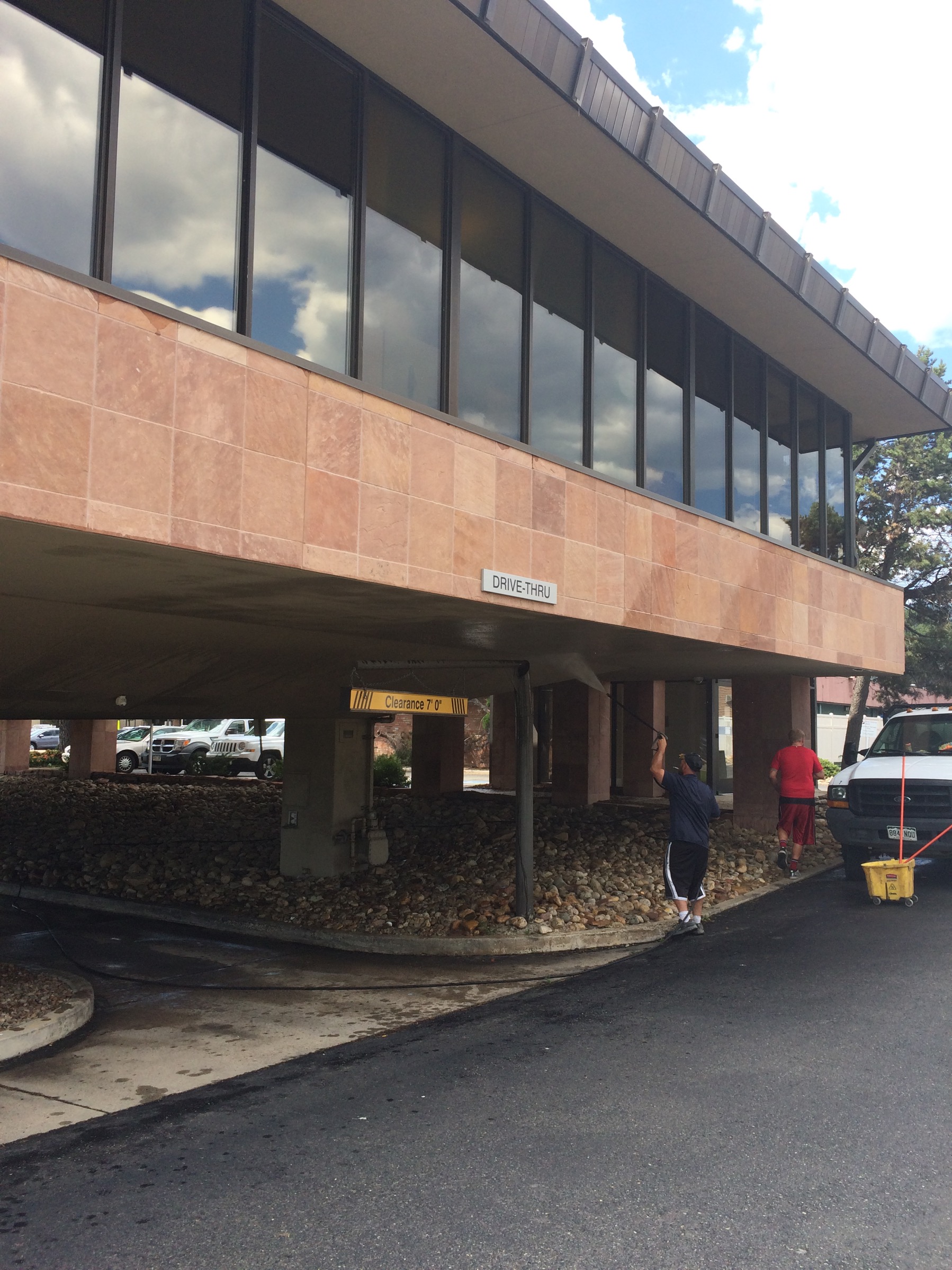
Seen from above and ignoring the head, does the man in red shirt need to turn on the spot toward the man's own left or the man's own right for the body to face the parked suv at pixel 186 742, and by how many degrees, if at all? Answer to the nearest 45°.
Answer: approximately 45° to the man's own left

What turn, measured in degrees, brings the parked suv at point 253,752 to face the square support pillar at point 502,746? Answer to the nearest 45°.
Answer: approximately 90° to its left

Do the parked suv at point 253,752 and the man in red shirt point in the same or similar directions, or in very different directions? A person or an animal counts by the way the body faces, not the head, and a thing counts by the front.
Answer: very different directions

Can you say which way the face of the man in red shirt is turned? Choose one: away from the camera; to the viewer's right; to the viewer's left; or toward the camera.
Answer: away from the camera

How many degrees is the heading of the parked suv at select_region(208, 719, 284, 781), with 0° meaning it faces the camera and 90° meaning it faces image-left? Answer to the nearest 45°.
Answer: approximately 45°

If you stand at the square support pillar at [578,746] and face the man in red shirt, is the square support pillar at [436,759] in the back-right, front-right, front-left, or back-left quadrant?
back-right

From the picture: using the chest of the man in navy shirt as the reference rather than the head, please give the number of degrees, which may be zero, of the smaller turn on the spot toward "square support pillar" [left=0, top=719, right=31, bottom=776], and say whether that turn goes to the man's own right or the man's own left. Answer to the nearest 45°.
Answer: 0° — they already face it

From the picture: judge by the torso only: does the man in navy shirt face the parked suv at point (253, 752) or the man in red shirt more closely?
the parked suv

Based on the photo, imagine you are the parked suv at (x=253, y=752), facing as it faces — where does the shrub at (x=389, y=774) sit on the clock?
The shrub is roughly at 10 o'clock from the parked suv.

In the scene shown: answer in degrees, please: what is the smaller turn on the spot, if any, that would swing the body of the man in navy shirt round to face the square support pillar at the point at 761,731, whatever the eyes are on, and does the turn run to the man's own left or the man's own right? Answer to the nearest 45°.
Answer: approximately 45° to the man's own right

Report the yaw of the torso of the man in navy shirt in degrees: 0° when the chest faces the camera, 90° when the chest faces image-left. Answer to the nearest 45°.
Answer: approximately 135°

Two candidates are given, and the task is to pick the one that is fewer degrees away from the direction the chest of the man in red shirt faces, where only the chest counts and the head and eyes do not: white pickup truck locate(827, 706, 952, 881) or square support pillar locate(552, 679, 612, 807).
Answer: the square support pillar

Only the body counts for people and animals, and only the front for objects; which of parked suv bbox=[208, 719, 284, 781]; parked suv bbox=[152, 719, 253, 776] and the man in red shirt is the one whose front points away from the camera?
the man in red shirt

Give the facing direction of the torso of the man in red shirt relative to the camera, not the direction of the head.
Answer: away from the camera
